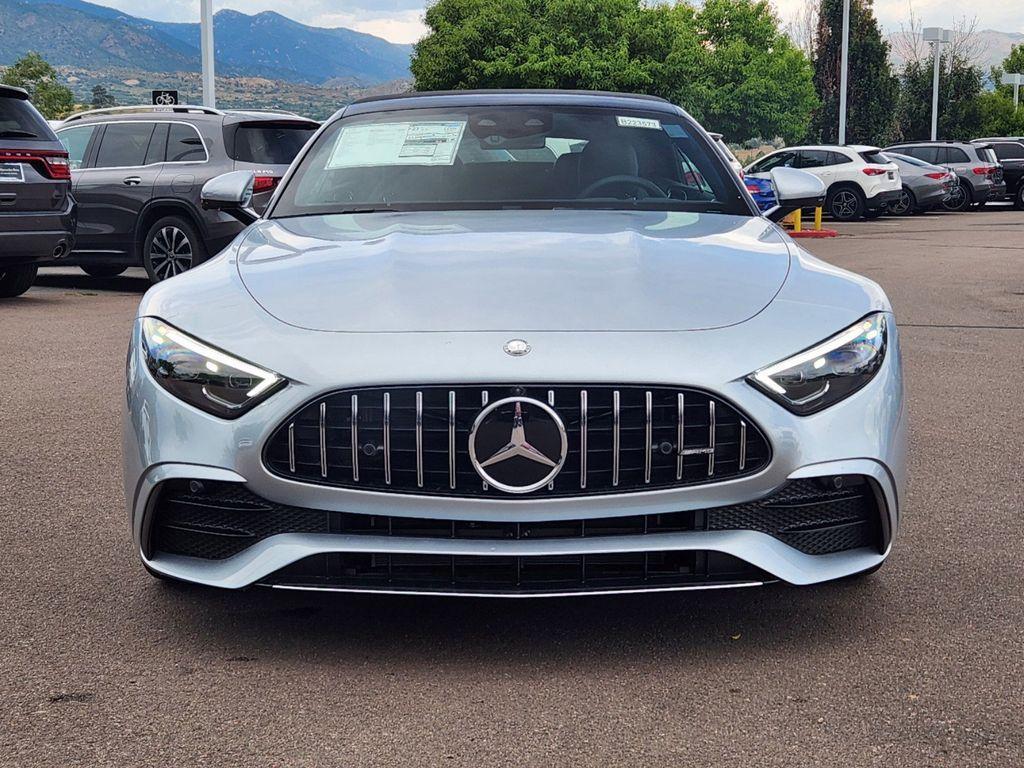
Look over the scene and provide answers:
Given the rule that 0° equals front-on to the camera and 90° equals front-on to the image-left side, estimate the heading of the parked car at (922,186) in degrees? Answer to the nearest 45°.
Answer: approximately 135°

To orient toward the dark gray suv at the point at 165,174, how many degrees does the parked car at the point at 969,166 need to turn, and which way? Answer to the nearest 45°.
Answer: approximately 135° to its left

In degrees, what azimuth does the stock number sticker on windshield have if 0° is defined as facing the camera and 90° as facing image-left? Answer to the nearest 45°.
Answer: approximately 0°

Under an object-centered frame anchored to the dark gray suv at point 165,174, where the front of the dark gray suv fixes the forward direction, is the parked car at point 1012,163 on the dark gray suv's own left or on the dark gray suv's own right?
on the dark gray suv's own right

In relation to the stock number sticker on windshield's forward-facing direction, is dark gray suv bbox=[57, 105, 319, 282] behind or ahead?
behind

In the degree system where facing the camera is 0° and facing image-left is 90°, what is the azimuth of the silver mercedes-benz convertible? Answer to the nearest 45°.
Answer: approximately 0°

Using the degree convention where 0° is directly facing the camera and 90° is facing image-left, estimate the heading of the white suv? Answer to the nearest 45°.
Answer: approximately 135°

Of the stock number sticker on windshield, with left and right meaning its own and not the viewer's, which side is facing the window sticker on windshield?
right

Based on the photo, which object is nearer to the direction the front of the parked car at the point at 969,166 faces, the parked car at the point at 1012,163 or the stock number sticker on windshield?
the parked car

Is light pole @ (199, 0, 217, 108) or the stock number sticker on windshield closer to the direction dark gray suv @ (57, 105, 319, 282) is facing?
the light pole

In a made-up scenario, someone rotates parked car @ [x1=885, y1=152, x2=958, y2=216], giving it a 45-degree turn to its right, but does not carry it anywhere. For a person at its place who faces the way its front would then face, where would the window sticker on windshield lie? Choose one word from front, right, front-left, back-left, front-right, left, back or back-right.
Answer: back

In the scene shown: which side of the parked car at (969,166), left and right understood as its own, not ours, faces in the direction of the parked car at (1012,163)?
right

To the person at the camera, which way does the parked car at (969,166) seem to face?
facing away from the viewer and to the left of the viewer

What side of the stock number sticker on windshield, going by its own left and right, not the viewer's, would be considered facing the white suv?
back

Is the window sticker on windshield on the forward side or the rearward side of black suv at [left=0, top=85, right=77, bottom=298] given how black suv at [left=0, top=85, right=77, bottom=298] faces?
on the rearward side

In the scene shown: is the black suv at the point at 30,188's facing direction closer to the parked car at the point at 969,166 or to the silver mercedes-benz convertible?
the parked car
